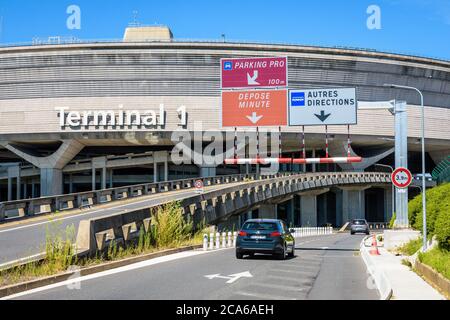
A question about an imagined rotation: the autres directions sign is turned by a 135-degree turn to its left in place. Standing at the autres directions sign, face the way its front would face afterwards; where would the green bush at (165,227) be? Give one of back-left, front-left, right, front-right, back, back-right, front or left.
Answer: back

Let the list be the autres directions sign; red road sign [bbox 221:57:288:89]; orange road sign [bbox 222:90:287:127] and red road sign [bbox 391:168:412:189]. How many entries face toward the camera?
4

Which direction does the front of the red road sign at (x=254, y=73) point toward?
toward the camera

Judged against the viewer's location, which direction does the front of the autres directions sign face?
facing the viewer

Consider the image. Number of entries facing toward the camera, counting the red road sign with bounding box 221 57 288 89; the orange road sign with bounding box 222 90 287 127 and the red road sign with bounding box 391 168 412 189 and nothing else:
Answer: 3

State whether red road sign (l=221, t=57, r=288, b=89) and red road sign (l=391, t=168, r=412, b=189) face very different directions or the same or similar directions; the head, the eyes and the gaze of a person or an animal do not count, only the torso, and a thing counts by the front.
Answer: same or similar directions

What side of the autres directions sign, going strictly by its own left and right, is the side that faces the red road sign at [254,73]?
right

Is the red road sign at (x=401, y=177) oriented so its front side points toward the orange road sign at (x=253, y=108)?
no

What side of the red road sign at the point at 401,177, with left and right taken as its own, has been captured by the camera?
front

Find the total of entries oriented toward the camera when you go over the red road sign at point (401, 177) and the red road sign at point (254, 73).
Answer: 2

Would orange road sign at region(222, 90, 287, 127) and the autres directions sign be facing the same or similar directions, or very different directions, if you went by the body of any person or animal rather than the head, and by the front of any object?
same or similar directions

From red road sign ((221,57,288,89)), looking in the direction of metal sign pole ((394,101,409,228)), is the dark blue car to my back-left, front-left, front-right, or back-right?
front-right

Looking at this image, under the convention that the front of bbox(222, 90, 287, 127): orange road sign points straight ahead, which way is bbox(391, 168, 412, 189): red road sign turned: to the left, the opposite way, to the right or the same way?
the same way

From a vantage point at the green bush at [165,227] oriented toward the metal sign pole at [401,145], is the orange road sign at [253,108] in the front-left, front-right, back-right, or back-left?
front-left
